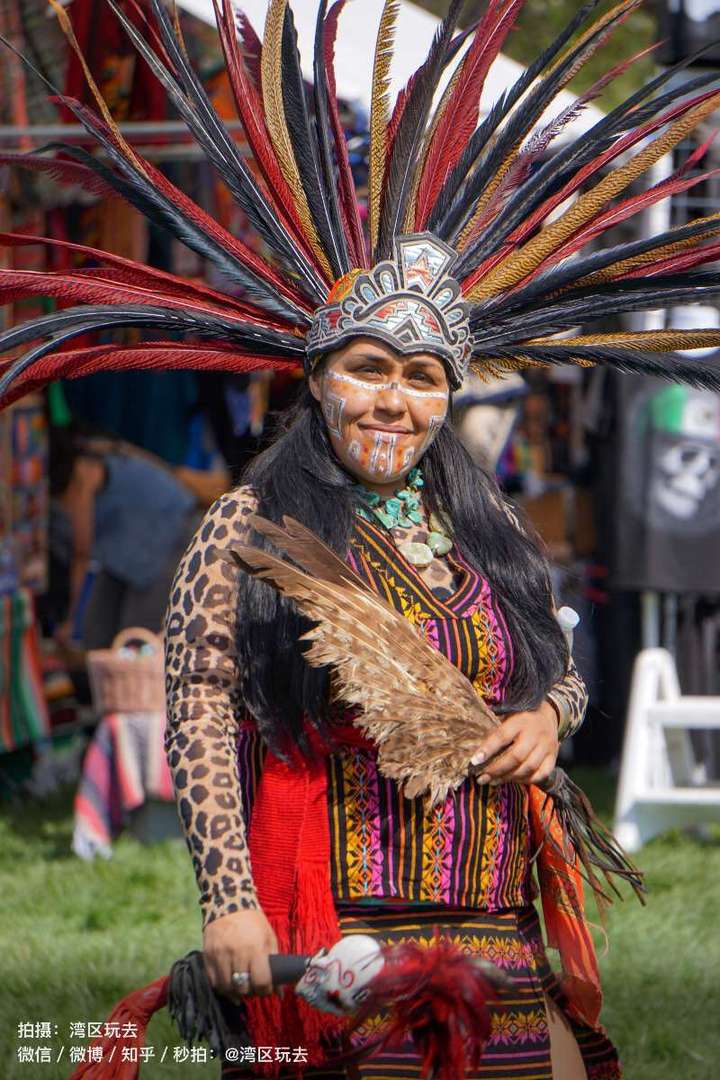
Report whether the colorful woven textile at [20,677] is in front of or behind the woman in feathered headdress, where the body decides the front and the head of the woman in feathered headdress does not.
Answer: behind

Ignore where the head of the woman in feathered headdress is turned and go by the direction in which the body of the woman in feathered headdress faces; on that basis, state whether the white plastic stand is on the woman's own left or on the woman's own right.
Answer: on the woman's own left

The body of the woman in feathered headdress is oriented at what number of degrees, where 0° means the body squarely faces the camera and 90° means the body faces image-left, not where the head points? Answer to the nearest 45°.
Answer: approximately 315°
